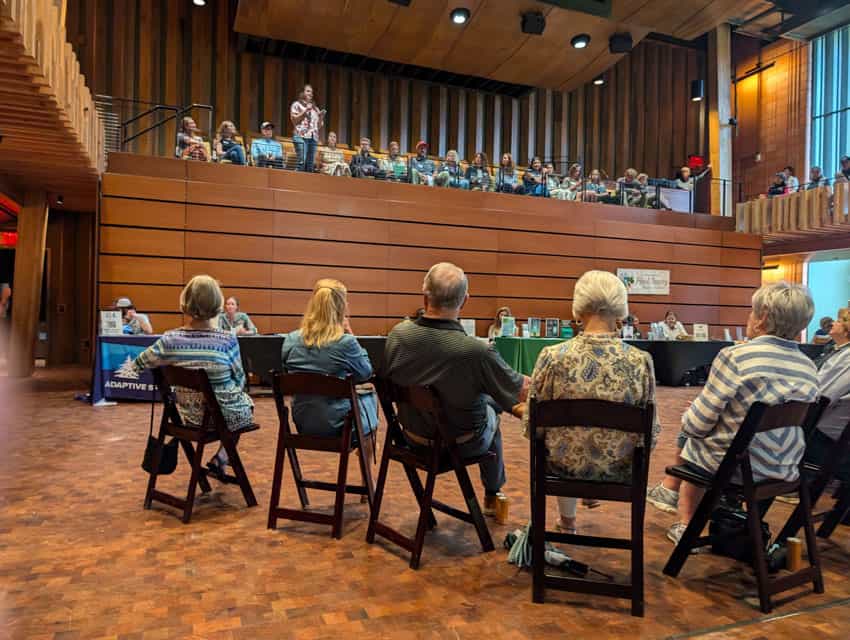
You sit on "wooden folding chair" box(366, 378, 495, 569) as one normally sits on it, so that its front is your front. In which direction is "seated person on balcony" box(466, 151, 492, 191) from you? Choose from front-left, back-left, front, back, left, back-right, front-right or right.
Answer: front-left

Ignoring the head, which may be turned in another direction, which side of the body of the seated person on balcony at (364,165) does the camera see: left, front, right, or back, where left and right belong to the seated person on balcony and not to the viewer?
front

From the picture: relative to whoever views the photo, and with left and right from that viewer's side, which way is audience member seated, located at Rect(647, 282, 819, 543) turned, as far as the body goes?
facing away from the viewer and to the left of the viewer

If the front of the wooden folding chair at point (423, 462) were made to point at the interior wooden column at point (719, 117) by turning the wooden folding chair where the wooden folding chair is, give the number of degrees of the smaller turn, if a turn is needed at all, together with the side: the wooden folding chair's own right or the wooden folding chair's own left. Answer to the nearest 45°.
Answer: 0° — it already faces it

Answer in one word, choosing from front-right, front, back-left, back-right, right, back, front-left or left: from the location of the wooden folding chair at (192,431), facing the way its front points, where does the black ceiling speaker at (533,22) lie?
front

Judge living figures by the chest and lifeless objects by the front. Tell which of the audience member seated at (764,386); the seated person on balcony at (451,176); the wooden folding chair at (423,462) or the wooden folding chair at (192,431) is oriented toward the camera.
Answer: the seated person on balcony

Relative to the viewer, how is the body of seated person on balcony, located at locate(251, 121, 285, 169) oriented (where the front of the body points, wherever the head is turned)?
toward the camera

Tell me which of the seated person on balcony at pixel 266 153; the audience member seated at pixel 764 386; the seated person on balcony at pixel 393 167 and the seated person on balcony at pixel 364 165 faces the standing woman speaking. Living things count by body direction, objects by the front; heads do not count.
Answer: the audience member seated

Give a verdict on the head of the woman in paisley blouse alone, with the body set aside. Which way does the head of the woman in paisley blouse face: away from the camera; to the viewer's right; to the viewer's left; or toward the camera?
away from the camera

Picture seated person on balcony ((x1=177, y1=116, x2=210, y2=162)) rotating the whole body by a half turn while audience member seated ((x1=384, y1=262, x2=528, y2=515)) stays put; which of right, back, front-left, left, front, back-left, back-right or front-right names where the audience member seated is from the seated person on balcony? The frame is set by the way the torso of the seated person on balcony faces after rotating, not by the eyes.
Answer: back-left

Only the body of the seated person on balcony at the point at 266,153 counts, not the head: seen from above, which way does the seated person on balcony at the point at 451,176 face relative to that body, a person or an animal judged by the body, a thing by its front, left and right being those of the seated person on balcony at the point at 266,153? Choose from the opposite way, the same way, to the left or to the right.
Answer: the same way

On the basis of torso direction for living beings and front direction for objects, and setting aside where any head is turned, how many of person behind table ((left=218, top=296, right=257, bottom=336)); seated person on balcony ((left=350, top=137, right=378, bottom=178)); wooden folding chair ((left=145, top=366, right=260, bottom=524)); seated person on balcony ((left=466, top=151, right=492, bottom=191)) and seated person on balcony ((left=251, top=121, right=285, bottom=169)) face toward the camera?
4

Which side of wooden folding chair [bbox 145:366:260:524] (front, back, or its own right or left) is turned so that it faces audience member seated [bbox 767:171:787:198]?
front

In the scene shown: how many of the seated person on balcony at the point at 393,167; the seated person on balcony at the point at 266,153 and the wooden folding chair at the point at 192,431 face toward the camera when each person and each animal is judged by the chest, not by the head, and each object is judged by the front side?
2

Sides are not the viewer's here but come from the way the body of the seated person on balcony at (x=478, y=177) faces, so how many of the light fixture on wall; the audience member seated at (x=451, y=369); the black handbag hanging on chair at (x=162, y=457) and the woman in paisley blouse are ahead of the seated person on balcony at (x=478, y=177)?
3

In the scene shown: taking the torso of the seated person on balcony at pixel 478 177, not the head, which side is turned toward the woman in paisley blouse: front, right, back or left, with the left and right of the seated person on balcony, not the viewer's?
front

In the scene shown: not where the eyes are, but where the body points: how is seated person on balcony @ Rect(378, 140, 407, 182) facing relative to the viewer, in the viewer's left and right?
facing the viewer
